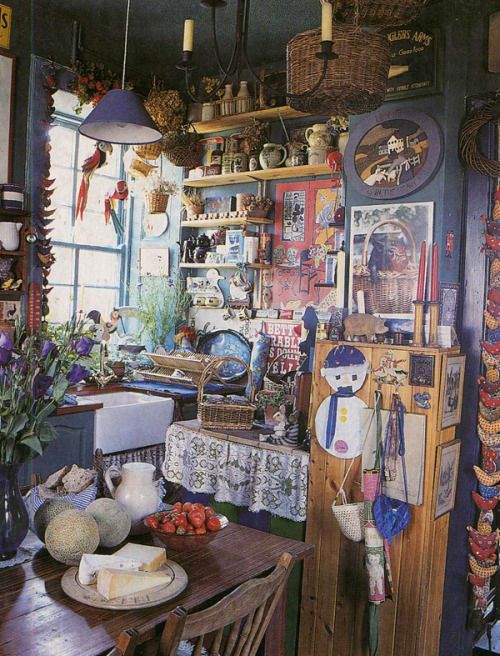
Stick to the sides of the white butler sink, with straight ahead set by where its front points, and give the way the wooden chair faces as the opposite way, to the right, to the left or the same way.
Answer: the opposite way

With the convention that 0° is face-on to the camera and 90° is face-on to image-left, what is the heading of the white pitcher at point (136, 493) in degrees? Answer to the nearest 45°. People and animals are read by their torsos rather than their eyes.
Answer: approximately 270°

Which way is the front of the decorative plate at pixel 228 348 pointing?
toward the camera

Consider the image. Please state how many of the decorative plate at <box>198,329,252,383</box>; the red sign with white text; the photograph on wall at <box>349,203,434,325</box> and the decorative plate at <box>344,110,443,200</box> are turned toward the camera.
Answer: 4

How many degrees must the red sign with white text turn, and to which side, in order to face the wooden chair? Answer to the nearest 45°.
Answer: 0° — it already faces it

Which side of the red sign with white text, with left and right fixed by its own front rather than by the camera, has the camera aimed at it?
front

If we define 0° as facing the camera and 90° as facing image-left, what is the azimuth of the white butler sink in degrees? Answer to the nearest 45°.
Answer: approximately 315°

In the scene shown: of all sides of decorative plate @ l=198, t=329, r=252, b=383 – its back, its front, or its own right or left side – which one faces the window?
right

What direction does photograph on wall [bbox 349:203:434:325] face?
toward the camera

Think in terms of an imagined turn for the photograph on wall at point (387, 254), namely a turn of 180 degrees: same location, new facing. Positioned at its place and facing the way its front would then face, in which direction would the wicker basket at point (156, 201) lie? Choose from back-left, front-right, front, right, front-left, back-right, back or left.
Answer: front-left

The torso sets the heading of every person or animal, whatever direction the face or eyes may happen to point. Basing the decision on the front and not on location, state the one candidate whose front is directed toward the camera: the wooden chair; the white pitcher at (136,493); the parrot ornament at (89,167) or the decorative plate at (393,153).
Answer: the decorative plate
